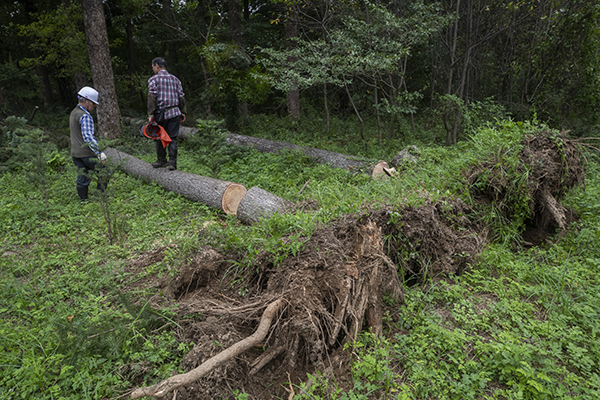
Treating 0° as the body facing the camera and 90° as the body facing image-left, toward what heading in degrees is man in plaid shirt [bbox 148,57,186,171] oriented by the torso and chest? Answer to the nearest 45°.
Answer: approximately 135°

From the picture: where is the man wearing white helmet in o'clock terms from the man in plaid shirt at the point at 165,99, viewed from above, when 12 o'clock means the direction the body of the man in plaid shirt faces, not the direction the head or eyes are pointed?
The man wearing white helmet is roughly at 10 o'clock from the man in plaid shirt.

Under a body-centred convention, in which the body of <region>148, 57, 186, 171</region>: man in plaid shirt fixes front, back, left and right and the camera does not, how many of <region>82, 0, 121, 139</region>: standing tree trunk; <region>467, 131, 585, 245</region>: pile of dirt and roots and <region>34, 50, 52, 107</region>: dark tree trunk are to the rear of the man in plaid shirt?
1

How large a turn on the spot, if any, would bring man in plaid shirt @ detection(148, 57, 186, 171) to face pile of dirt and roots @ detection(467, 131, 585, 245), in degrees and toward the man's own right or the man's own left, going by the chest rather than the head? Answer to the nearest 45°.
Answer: approximately 180°

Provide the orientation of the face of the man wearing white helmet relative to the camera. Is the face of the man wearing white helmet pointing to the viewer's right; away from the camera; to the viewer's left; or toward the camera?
to the viewer's right

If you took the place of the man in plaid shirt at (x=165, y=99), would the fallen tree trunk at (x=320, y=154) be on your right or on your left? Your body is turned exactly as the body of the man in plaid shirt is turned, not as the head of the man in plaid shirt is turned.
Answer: on your right
